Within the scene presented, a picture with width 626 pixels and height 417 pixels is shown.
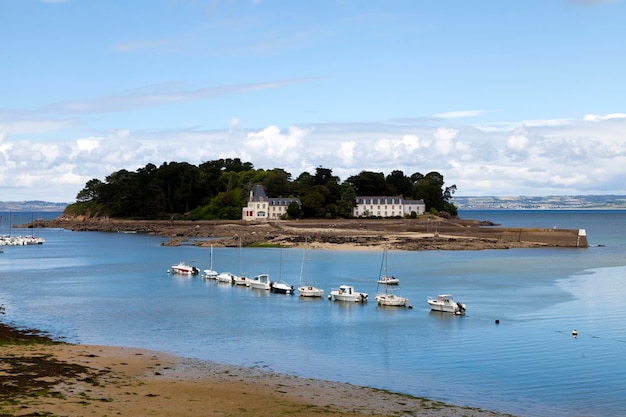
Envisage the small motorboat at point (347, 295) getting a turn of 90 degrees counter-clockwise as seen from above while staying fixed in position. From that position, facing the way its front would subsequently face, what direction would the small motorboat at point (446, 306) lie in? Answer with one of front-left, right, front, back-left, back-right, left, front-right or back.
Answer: front-left

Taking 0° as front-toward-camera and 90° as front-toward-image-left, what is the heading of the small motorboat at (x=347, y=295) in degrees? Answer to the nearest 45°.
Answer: approximately 90°
